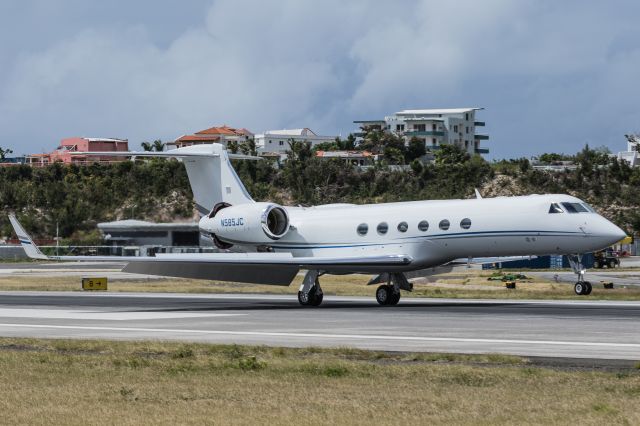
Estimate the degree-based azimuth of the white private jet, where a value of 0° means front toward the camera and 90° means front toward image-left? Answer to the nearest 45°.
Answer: approximately 315°
